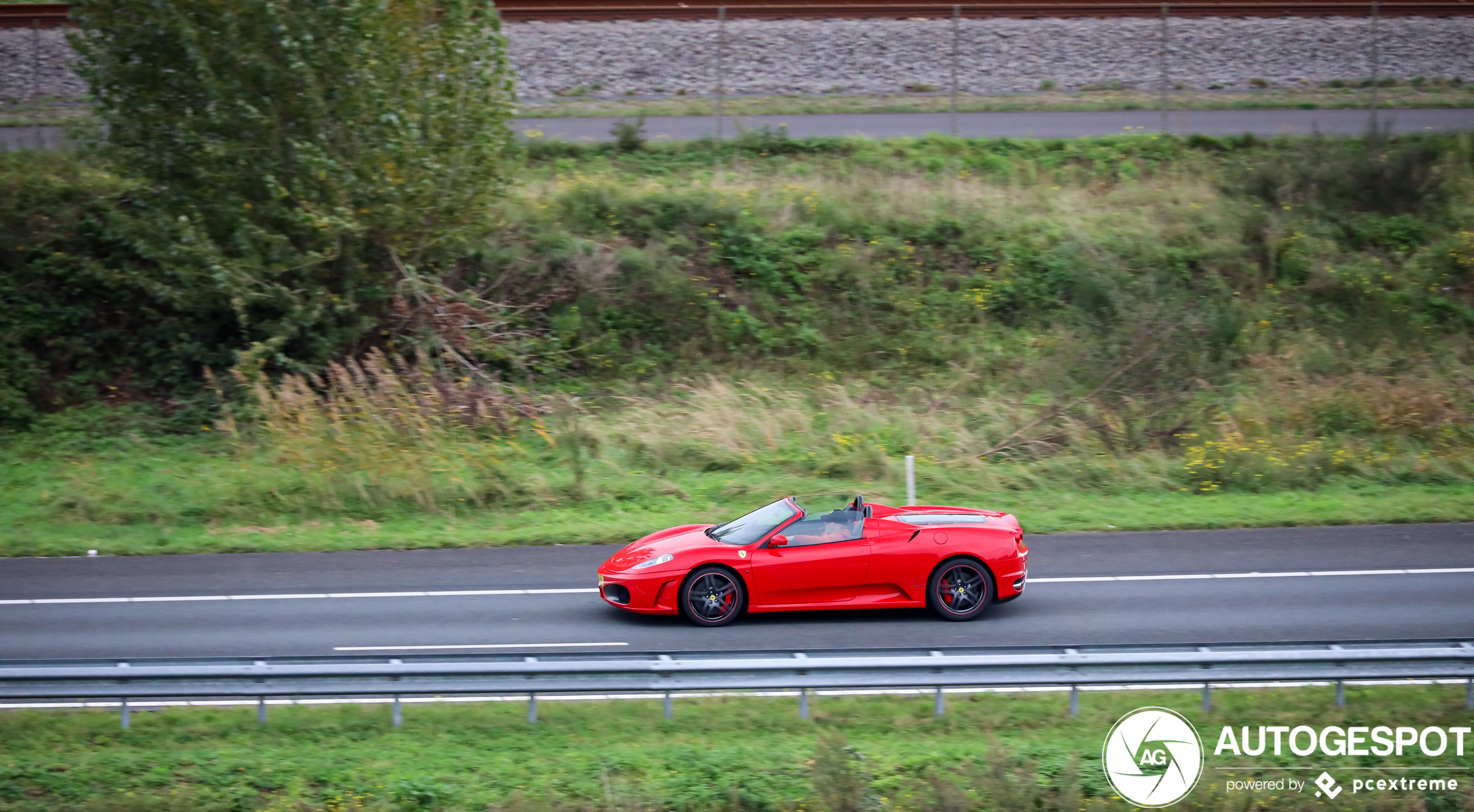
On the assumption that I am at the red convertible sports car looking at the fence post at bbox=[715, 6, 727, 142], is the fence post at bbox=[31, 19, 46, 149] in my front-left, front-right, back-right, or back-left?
front-left

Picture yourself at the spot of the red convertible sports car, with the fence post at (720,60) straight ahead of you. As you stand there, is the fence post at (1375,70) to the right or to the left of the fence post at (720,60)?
right

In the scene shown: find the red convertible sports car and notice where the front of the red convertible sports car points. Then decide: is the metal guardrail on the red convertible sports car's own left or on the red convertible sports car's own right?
on the red convertible sports car's own left

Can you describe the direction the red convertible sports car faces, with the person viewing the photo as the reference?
facing to the left of the viewer

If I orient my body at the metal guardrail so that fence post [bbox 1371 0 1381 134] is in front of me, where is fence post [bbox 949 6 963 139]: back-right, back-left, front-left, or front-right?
front-left

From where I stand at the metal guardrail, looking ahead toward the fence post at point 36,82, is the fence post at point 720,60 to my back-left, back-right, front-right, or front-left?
front-right

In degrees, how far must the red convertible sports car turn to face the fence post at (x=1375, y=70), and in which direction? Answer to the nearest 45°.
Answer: approximately 135° to its right

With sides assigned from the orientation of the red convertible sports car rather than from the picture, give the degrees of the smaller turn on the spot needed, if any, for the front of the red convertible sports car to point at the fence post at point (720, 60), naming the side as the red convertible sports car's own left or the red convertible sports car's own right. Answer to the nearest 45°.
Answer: approximately 90° to the red convertible sports car's own right

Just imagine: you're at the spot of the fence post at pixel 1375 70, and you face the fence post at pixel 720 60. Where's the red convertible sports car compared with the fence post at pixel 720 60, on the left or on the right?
left
